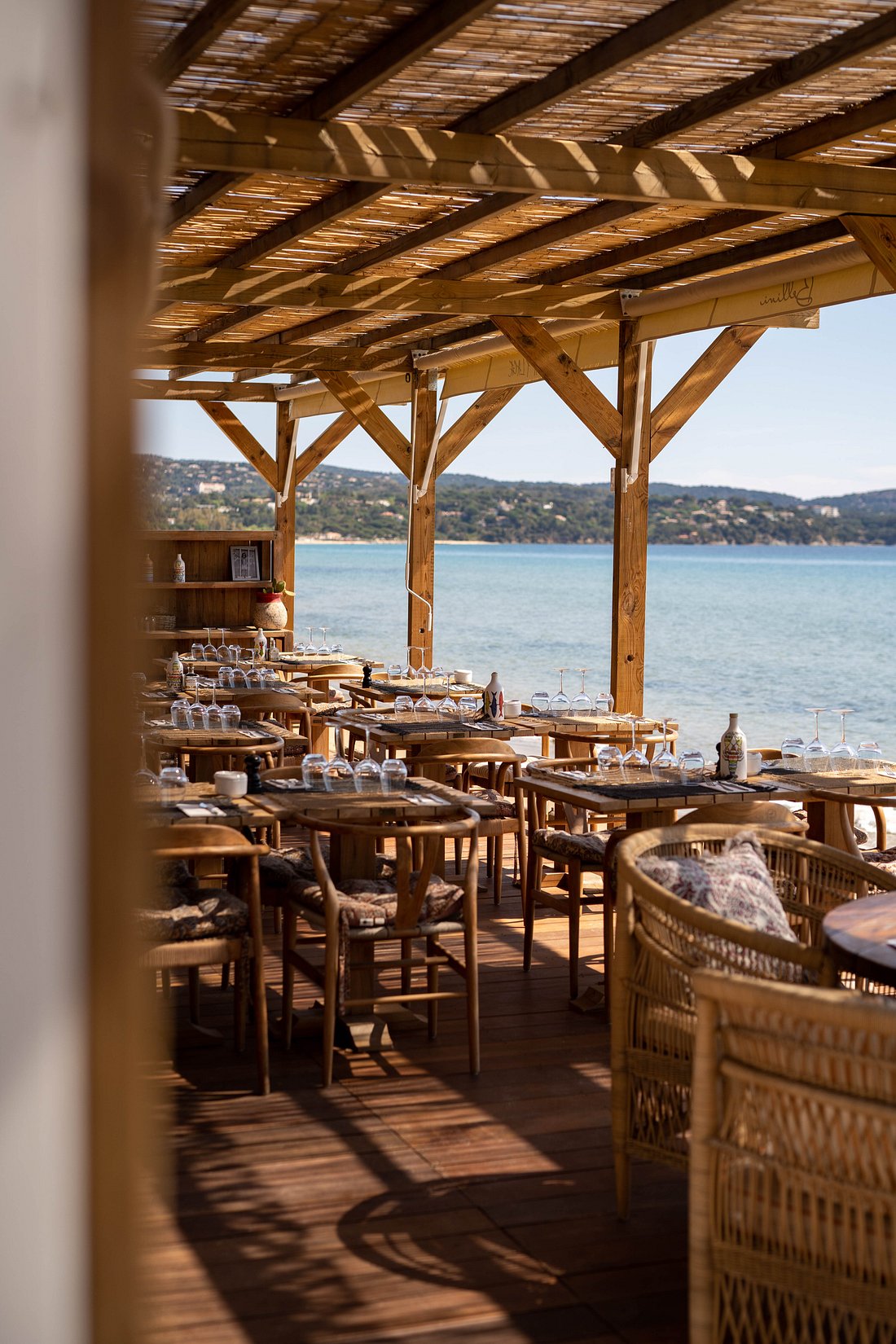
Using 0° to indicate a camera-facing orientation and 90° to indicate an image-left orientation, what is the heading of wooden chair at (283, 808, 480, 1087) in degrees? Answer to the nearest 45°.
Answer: approximately 180°

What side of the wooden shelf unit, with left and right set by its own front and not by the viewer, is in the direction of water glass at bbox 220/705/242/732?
front

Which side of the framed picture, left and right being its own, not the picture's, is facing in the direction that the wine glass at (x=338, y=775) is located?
front

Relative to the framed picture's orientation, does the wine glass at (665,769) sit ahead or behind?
ahead

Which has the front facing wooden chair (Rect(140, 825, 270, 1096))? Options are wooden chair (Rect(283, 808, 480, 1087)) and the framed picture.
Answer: the framed picture

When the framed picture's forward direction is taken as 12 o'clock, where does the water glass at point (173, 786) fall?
The water glass is roughly at 12 o'clock from the framed picture.

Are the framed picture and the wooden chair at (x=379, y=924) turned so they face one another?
yes

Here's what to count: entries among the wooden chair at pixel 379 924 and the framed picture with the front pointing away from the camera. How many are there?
1

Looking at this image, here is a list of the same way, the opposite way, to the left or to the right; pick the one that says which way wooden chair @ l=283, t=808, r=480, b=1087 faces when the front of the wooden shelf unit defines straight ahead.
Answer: the opposite way
